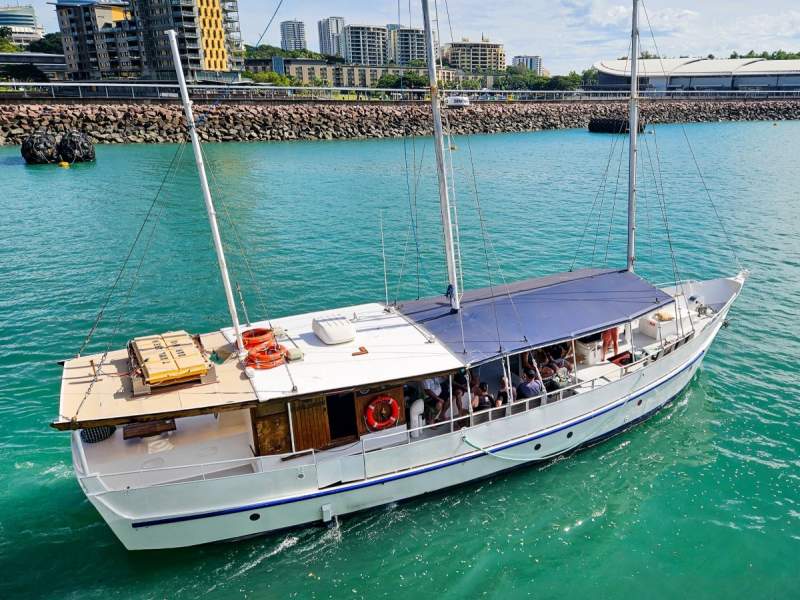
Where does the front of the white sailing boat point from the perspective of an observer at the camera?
facing away from the viewer and to the right of the viewer
